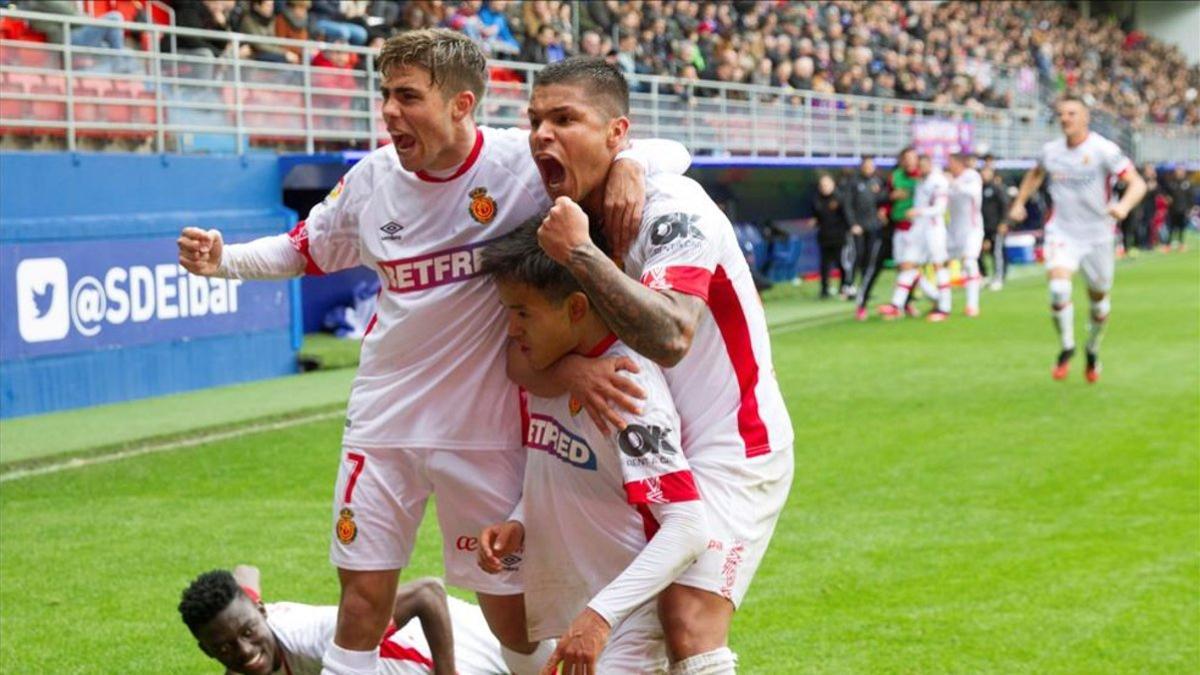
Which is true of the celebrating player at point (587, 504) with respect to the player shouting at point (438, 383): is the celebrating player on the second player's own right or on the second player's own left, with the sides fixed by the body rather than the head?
on the second player's own left

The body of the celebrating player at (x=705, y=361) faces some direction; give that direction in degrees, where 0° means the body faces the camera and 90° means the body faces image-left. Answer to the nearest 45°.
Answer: approximately 90°

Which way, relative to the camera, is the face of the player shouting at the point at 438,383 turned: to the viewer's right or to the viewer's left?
to the viewer's left
